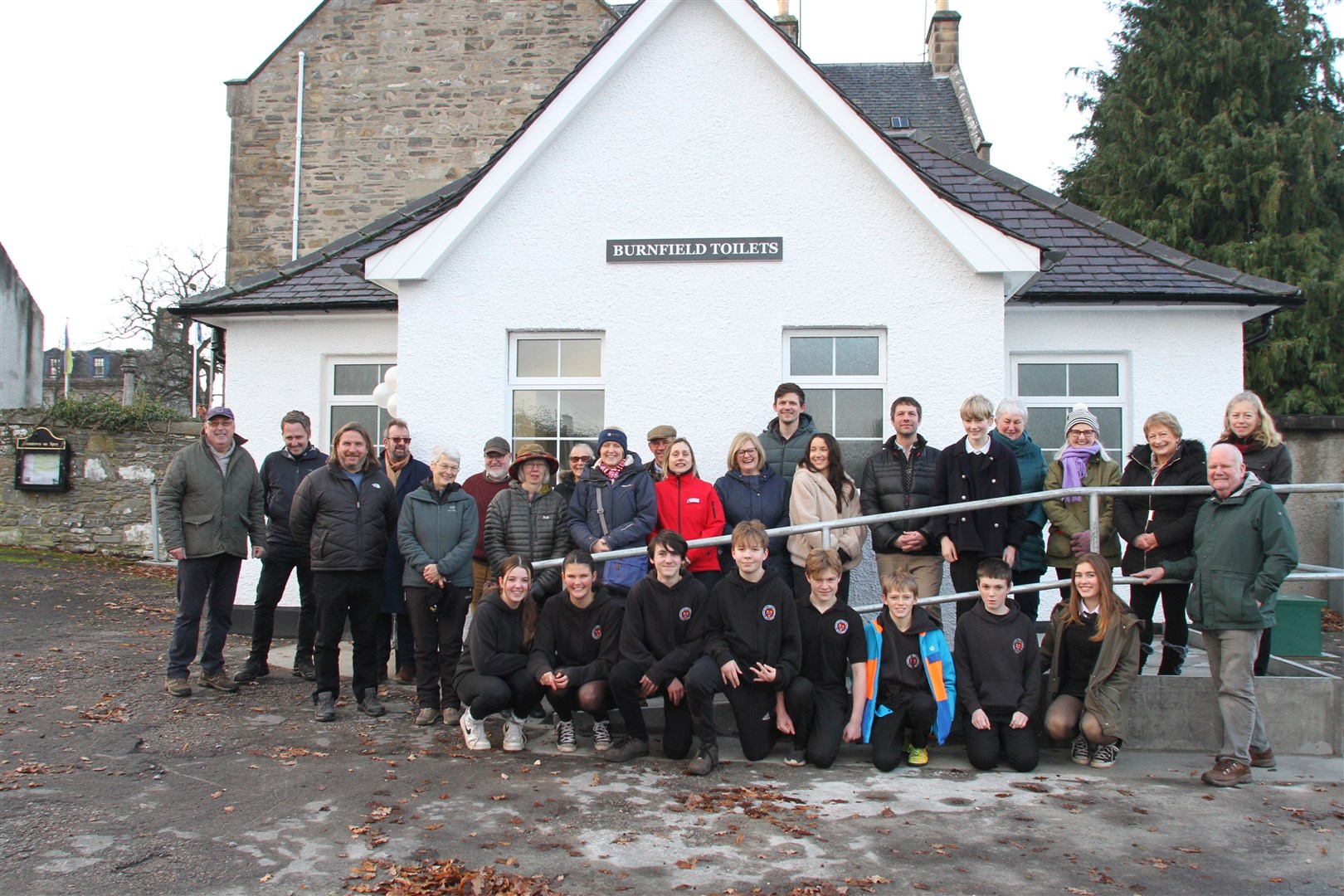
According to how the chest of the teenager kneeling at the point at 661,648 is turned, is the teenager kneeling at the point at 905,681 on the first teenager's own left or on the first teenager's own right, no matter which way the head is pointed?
on the first teenager's own left

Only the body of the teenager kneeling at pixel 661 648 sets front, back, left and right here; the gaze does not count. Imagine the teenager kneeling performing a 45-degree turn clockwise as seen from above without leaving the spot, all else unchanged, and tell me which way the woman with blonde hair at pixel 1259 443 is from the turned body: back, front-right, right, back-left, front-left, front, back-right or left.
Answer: back-left

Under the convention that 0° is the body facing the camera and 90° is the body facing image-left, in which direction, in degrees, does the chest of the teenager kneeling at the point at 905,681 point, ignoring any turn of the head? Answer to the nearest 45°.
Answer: approximately 0°

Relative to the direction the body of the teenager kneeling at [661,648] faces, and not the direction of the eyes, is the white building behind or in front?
behind

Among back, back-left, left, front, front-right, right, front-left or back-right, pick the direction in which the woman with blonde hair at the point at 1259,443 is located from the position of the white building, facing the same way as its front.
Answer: front-left

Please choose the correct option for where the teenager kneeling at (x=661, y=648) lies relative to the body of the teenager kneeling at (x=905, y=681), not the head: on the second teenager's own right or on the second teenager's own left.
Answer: on the second teenager's own right

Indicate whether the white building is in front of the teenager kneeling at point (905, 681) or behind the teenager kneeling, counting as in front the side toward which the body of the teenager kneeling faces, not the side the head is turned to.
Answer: behind
